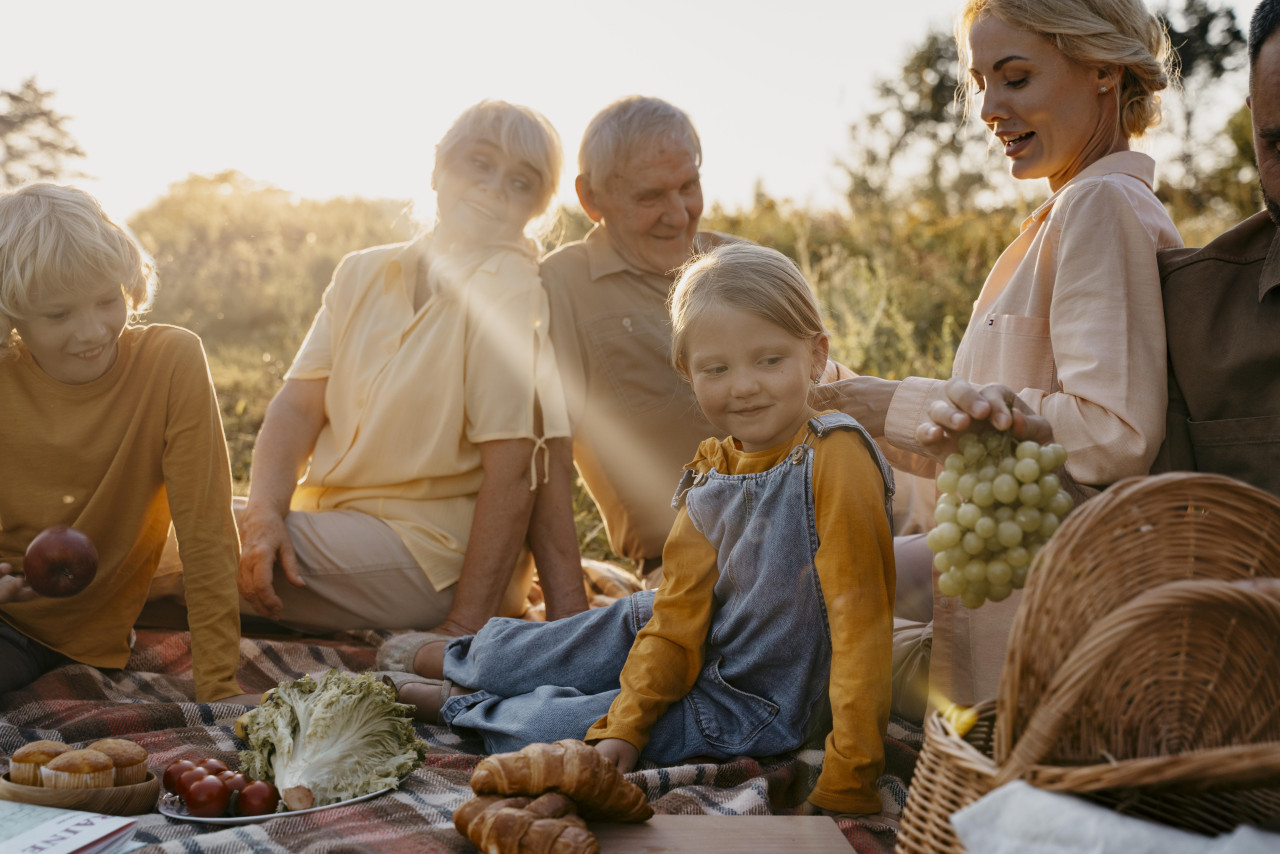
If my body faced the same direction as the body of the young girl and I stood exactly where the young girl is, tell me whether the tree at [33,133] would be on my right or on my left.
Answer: on my right

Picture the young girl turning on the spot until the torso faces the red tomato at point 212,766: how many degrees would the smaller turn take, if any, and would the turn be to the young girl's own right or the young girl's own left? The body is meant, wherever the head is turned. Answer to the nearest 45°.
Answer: approximately 45° to the young girl's own right

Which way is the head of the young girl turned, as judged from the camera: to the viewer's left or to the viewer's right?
to the viewer's left

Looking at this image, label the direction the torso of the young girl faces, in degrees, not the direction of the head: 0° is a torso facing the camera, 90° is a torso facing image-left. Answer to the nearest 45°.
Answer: approximately 45°

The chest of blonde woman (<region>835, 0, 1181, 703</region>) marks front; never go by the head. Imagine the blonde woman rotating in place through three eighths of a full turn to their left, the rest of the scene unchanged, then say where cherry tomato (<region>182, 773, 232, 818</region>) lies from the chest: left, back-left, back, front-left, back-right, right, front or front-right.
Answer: back-right

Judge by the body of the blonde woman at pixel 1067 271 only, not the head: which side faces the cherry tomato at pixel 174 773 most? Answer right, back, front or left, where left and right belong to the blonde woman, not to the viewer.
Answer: front

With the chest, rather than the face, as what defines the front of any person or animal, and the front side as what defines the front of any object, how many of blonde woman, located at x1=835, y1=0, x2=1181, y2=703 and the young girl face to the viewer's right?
0

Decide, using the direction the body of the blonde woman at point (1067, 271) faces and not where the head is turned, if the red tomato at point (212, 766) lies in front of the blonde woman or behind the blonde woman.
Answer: in front

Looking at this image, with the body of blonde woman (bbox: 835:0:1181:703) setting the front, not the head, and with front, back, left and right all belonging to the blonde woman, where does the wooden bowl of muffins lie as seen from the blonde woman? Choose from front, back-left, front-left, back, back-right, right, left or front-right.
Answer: front

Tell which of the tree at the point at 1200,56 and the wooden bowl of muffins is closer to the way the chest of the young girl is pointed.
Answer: the wooden bowl of muffins

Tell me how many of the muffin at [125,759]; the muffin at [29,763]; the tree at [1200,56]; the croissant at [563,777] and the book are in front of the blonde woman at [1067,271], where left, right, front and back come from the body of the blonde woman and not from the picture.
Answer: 4

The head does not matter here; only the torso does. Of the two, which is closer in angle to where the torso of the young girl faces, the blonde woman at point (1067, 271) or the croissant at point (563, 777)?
the croissant

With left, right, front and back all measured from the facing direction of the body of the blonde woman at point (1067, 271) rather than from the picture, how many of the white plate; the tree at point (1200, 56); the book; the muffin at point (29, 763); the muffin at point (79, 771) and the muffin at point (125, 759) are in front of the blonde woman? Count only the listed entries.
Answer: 5

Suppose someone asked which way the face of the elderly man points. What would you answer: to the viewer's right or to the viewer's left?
to the viewer's right
